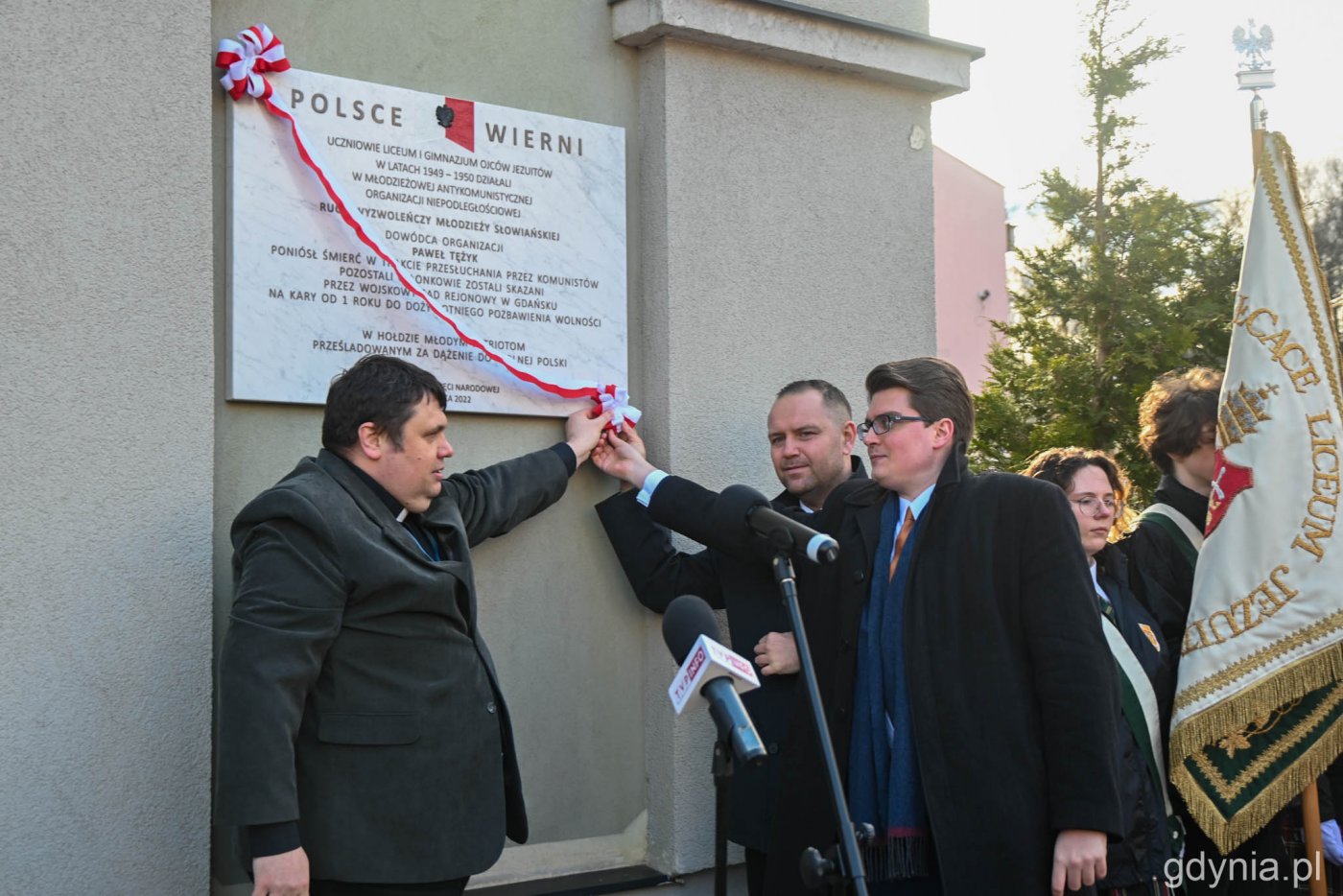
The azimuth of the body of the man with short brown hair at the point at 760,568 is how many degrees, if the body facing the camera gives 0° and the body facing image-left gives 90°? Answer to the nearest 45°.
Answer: approximately 45°

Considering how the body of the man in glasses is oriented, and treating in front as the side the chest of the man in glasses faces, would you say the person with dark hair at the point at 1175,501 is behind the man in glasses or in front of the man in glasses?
behind

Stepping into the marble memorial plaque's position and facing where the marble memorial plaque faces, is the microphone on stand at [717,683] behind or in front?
in front

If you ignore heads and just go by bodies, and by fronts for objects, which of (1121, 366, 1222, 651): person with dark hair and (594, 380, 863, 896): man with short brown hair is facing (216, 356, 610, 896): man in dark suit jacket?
the man with short brown hair

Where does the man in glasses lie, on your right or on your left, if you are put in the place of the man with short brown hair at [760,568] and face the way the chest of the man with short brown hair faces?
on your left

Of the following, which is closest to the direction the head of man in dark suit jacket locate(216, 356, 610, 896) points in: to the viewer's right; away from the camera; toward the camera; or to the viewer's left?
to the viewer's right

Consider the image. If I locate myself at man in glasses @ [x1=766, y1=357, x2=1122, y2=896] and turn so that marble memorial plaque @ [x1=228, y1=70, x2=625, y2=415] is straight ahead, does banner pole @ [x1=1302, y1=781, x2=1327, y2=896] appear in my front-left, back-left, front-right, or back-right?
back-right

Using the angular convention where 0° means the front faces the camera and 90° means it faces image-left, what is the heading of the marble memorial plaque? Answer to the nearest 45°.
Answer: approximately 315°
